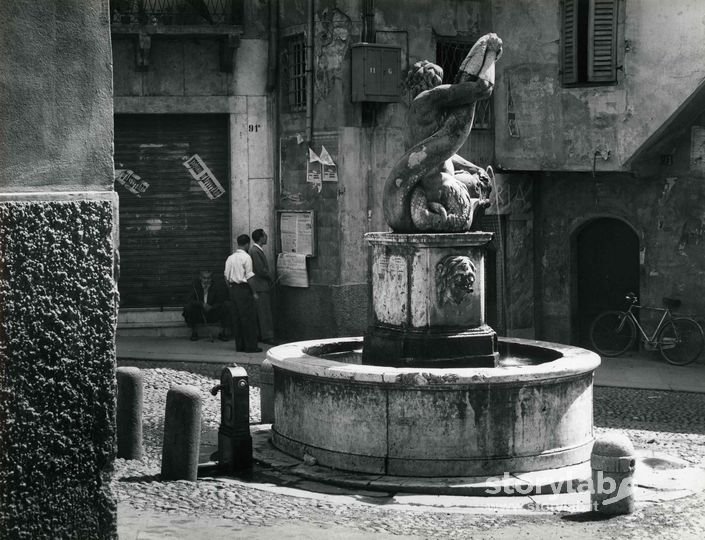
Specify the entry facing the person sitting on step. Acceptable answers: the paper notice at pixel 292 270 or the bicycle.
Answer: the bicycle

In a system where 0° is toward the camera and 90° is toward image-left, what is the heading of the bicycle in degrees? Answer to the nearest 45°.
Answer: approximately 90°

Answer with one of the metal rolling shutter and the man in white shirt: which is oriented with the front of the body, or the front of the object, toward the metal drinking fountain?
the metal rolling shutter

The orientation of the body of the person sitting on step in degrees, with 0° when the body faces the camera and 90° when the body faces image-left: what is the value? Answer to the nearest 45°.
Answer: approximately 0°

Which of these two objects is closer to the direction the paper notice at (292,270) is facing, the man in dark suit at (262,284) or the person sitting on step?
the man in dark suit

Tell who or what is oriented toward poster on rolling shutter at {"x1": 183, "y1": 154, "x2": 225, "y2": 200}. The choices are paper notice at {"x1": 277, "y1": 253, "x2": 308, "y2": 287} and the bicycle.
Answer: the bicycle

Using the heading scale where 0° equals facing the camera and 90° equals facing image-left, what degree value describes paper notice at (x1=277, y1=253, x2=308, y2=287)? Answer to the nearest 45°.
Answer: approximately 0°

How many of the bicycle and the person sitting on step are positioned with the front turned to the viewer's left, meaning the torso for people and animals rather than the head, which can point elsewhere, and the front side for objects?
1

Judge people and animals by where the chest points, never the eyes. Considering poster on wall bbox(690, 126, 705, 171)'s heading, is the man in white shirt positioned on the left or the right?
on its right

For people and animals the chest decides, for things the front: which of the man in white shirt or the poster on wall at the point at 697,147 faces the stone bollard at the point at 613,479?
the poster on wall
